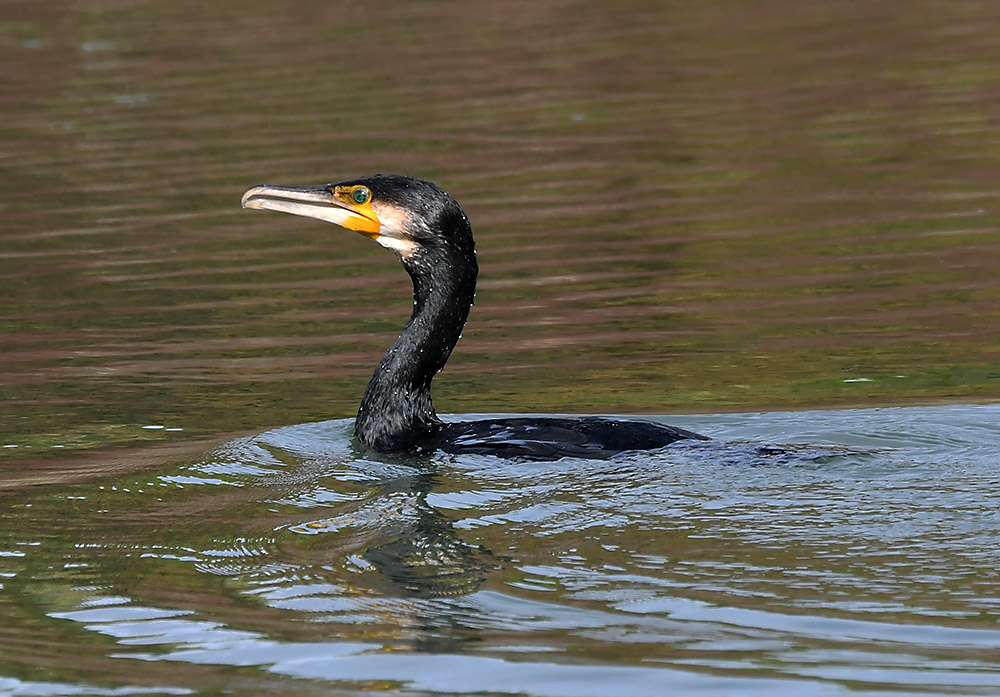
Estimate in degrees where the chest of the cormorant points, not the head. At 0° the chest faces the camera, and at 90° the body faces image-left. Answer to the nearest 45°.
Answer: approximately 90°
